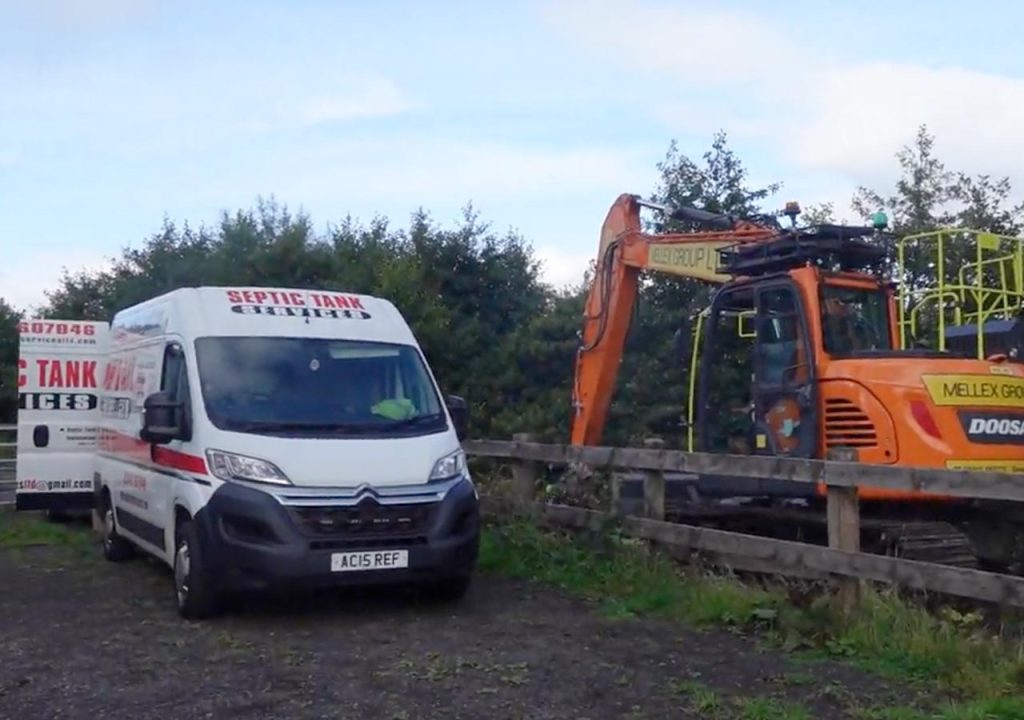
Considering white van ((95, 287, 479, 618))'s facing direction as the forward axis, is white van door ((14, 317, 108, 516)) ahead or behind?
behind

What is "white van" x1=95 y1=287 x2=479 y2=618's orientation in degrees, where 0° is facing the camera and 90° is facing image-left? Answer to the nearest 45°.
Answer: approximately 315°

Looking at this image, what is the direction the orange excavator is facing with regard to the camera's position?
facing away from the viewer and to the left of the viewer

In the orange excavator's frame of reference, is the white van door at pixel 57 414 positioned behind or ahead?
ahead
